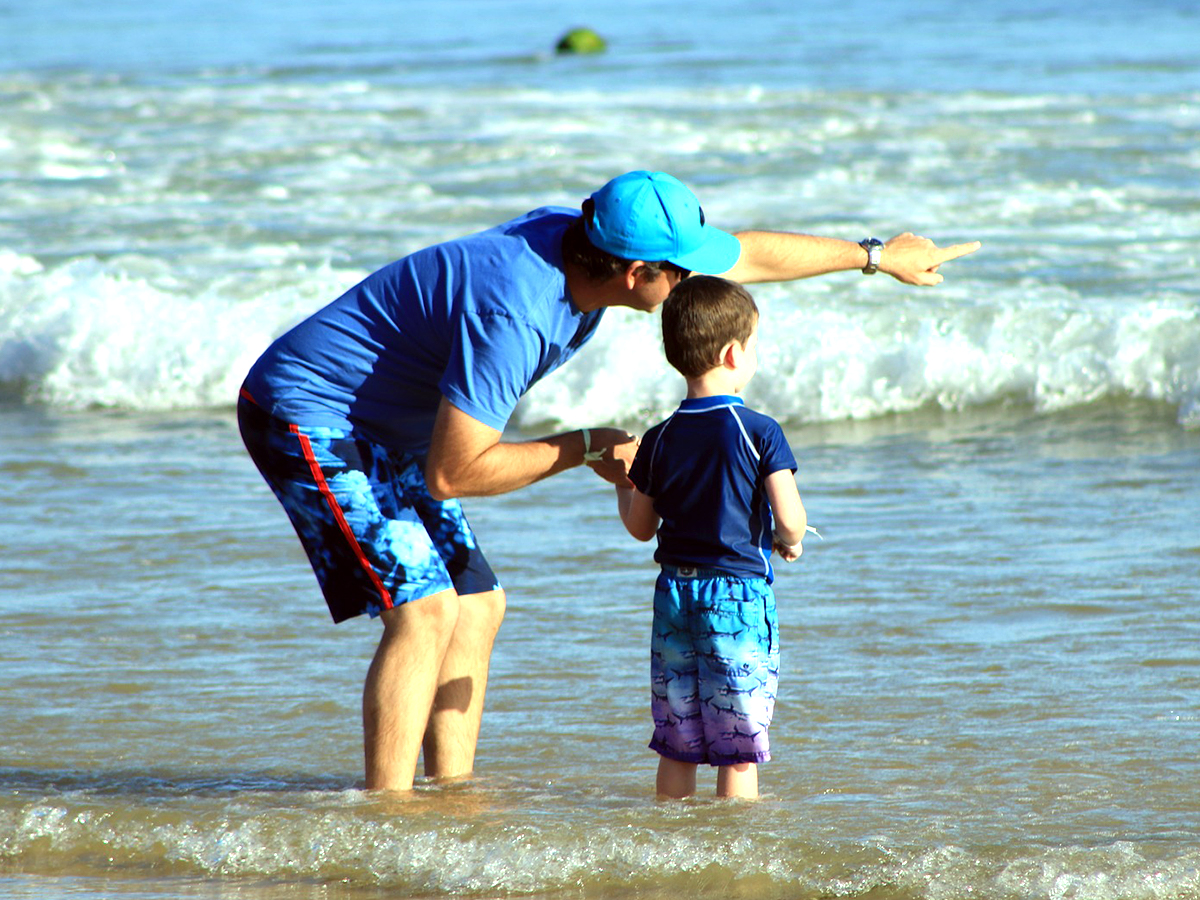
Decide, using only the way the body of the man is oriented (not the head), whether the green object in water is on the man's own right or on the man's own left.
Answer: on the man's own left

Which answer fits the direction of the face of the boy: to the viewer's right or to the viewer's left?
to the viewer's right

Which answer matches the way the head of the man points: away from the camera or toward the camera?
away from the camera

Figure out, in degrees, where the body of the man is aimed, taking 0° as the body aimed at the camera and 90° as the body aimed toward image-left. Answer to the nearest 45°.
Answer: approximately 270°
